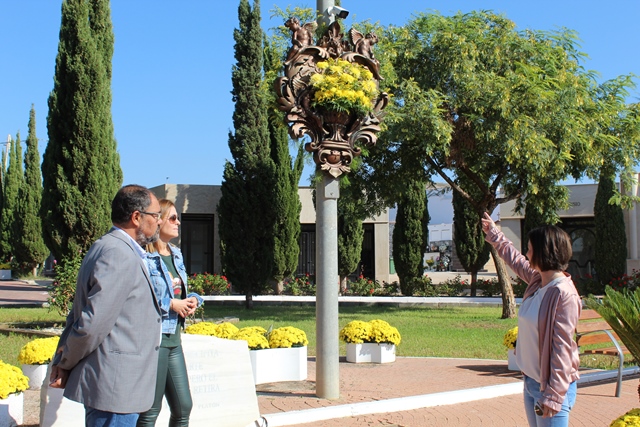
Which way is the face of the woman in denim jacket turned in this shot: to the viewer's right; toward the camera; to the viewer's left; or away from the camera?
to the viewer's right

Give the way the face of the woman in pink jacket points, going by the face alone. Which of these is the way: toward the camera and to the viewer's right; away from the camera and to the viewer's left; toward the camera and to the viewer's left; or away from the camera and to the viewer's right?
away from the camera and to the viewer's left

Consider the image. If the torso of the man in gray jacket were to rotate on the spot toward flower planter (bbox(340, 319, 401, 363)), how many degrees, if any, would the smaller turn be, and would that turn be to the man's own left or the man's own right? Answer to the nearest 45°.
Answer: approximately 45° to the man's own left

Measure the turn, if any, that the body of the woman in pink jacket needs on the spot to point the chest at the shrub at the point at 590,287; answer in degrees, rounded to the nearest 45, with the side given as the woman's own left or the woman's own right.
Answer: approximately 90° to the woman's own right

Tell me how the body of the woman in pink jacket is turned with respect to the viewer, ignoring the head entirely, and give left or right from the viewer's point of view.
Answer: facing to the left of the viewer

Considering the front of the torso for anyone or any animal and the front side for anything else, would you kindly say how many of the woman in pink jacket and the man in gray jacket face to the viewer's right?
1

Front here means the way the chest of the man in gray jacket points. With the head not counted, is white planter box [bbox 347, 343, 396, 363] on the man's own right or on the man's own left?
on the man's own left

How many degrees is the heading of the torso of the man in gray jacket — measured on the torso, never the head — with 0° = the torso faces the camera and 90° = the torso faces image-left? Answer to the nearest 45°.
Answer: approximately 270°

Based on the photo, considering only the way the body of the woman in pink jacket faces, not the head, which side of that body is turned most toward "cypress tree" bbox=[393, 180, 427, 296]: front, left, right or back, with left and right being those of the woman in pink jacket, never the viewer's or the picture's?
right

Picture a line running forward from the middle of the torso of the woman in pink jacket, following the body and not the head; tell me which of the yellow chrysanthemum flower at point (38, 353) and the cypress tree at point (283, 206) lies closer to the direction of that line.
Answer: the yellow chrysanthemum flower

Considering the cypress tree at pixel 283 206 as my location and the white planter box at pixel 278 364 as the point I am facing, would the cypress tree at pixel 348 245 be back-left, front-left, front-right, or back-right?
back-left

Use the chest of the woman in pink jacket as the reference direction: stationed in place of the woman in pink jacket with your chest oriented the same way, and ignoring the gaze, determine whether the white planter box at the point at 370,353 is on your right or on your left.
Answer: on your right

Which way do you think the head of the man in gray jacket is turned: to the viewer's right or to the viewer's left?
to the viewer's right

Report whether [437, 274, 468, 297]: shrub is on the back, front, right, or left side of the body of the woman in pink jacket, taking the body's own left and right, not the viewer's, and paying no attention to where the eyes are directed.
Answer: right

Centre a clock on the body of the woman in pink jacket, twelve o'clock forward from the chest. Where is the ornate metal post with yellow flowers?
The ornate metal post with yellow flowers is roughly at 2 o'clock from the woman in pink jacket.
